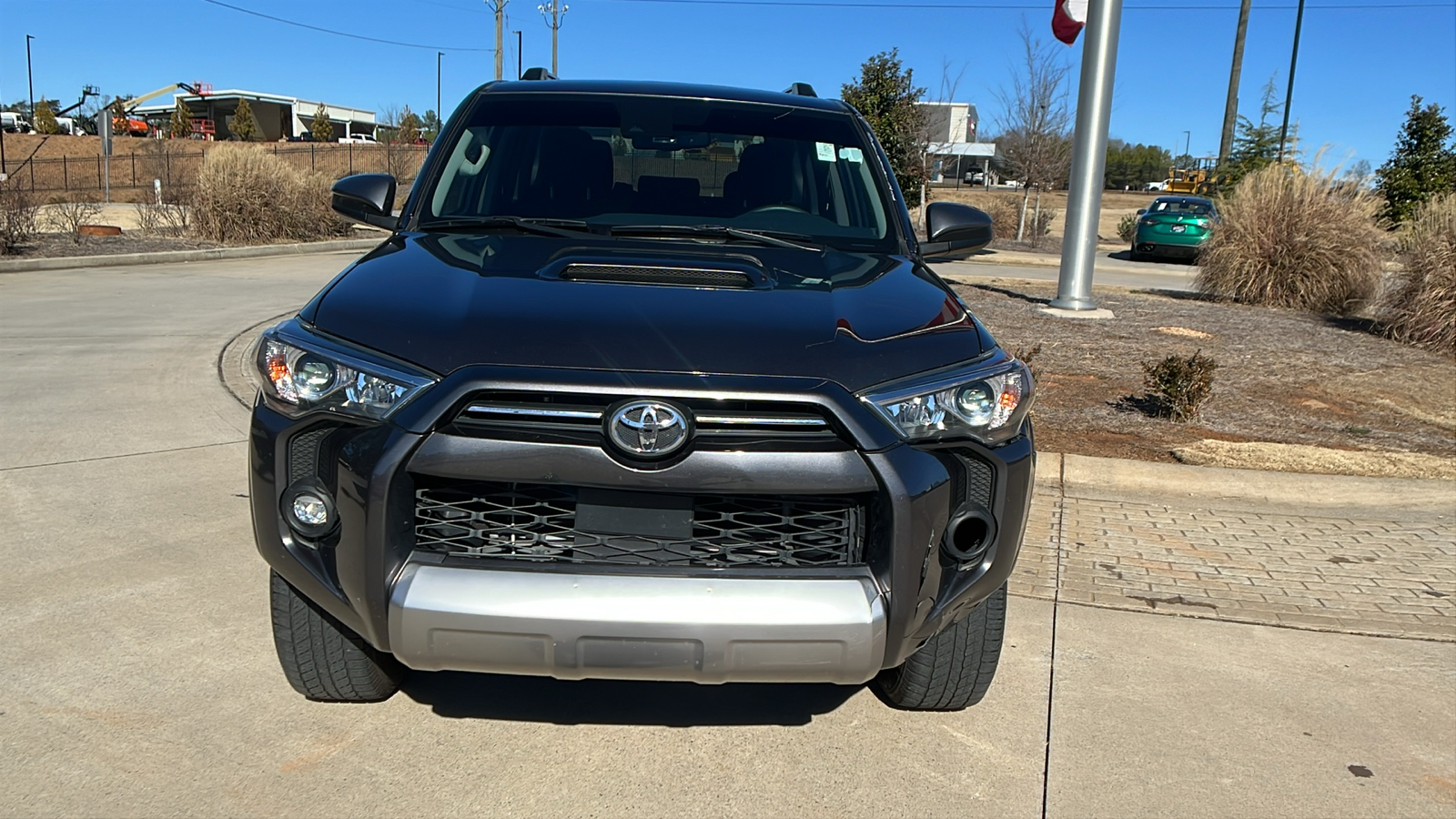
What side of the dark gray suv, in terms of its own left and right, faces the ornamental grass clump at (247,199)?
back

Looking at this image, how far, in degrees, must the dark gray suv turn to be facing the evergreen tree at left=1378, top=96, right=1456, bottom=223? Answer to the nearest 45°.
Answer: approximately 135° to its left

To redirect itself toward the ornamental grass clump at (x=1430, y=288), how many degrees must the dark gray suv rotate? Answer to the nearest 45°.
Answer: approximately 135° to its left

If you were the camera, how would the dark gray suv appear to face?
facing the viewer

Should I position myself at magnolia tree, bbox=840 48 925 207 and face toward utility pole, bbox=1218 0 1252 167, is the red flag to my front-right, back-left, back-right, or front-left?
back-right

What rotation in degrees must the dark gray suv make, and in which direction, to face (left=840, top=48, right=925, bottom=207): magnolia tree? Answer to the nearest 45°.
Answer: approximately 180°

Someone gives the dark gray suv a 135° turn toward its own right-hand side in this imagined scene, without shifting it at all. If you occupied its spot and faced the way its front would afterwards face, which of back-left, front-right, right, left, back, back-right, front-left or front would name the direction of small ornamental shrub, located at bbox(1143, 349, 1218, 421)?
right

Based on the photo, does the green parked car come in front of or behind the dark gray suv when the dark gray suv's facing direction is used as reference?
behind

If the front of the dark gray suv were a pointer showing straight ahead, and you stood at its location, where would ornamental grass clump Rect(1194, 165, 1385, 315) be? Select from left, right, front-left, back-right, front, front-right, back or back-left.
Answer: back-left

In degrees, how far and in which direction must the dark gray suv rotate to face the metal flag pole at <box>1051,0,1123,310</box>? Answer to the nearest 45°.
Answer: approximately 135° to its left
